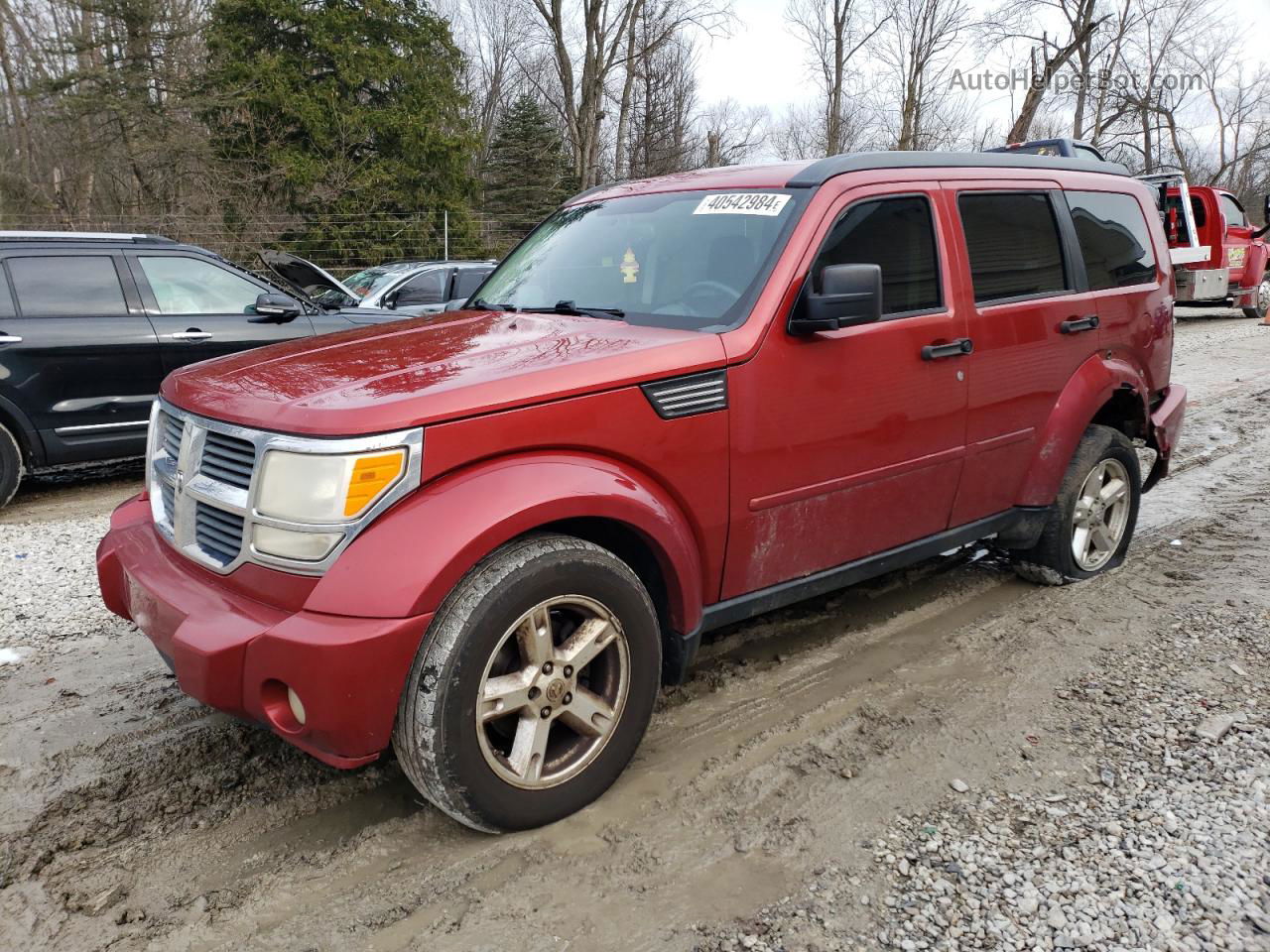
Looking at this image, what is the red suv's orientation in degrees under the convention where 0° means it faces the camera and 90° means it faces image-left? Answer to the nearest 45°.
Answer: approximately 45°

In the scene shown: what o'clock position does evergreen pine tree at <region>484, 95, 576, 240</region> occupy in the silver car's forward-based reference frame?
The evergreen pine tree is roughly at 5 o'clock from the silver car.

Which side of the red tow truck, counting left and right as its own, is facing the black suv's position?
back

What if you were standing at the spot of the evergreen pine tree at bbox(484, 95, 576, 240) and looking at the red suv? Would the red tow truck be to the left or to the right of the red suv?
left

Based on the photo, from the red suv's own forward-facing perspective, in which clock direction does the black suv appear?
The black suv is roughly at 3 o'clock from the red suv.

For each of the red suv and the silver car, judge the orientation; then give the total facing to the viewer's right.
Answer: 0

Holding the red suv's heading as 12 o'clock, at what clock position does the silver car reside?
The silver car is roughly at 4 o'clock from the red suv.

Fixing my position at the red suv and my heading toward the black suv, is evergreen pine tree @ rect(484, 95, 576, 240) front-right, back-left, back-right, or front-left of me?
front-right

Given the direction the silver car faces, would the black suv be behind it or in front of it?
in front
